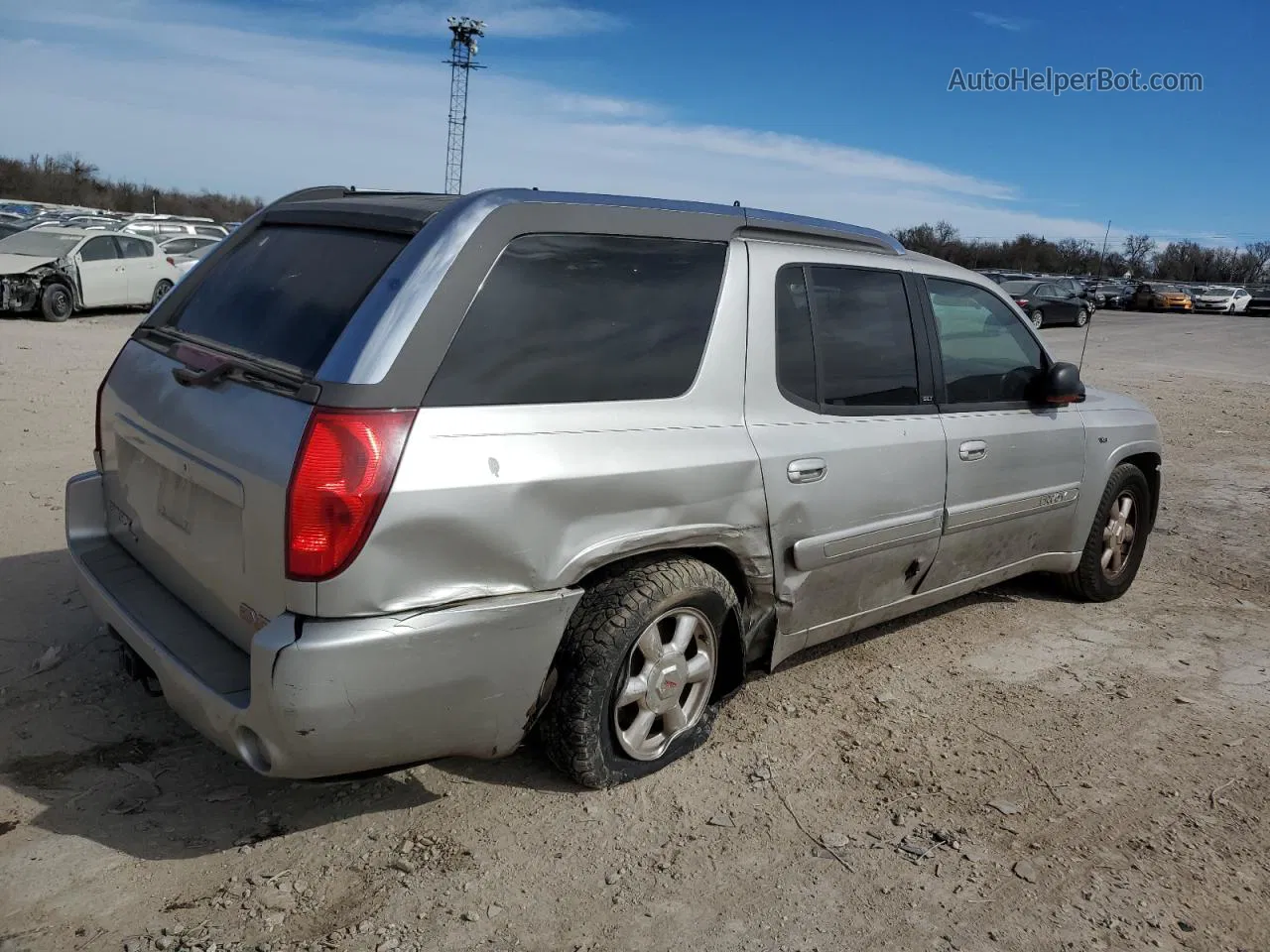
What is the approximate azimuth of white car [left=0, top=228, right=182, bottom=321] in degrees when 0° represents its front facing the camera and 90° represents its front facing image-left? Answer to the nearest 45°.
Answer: approximately 45°

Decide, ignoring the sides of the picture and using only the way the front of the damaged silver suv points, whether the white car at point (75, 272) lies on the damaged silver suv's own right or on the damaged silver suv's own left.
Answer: on the damaged silver suv's own left

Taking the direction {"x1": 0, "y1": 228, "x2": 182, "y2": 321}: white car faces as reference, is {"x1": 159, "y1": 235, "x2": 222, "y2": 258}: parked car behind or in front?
behind

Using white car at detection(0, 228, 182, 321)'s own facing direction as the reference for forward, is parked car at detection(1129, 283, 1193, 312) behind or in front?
behind

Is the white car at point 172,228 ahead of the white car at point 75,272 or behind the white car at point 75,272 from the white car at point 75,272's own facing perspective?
behind

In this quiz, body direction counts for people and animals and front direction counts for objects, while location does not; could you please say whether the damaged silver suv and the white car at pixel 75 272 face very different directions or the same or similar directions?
very different directions

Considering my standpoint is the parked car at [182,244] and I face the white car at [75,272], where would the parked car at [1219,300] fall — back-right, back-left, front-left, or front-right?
back-left

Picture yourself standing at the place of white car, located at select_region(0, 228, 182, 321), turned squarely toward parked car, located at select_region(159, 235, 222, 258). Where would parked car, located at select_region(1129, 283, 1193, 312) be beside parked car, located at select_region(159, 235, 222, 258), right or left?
right

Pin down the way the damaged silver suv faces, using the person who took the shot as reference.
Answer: facing away from the viewer and to the right of the viewer
